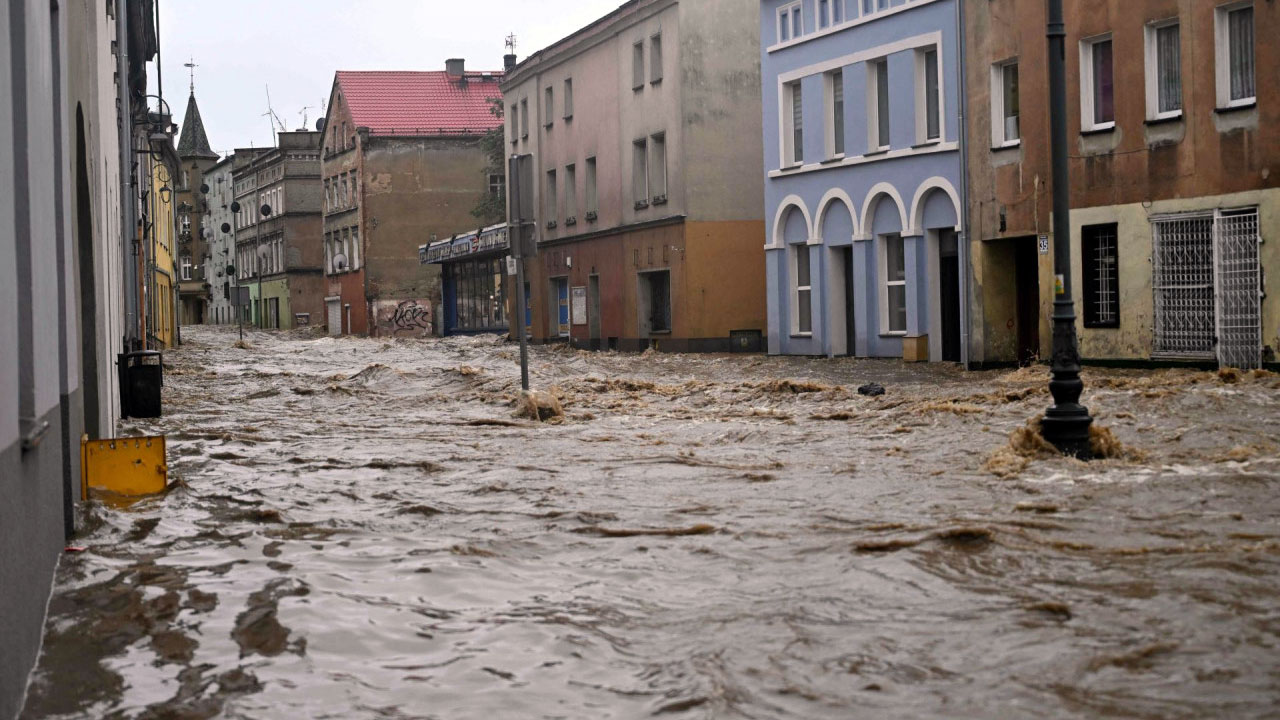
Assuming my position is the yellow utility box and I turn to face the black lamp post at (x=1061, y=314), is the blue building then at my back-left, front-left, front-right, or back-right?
front-left

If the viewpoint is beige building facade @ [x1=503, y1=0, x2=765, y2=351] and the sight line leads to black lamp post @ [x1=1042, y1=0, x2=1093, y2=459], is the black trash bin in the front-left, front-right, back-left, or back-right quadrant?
front-right

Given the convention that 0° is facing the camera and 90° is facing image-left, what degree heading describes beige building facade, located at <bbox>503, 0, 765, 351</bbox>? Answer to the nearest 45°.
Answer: approximately 45°

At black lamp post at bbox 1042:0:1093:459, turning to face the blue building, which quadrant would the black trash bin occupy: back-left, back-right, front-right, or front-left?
front-left

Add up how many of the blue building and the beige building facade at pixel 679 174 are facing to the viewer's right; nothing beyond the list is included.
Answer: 0

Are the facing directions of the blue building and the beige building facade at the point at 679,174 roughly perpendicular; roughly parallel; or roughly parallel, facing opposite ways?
roughly parallel

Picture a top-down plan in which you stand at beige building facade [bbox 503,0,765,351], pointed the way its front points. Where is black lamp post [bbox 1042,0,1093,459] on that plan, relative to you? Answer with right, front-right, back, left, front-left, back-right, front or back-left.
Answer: front-left

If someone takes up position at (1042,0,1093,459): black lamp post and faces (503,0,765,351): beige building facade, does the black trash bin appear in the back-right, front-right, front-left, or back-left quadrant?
front-left

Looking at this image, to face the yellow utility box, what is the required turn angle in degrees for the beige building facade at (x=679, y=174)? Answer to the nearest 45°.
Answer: approximately 45° to its left

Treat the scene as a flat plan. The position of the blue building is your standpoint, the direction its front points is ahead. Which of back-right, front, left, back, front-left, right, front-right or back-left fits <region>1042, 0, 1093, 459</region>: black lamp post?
front-left

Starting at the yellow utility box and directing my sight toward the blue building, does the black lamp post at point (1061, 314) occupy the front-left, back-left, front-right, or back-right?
front-right

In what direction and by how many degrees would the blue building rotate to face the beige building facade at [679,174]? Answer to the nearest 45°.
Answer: approximately 90° to its right

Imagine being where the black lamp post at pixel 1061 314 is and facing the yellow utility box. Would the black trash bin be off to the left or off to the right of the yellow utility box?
right

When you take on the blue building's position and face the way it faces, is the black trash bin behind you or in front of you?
in front

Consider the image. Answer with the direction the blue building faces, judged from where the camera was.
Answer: facing the viewer and to the left of the viewer
